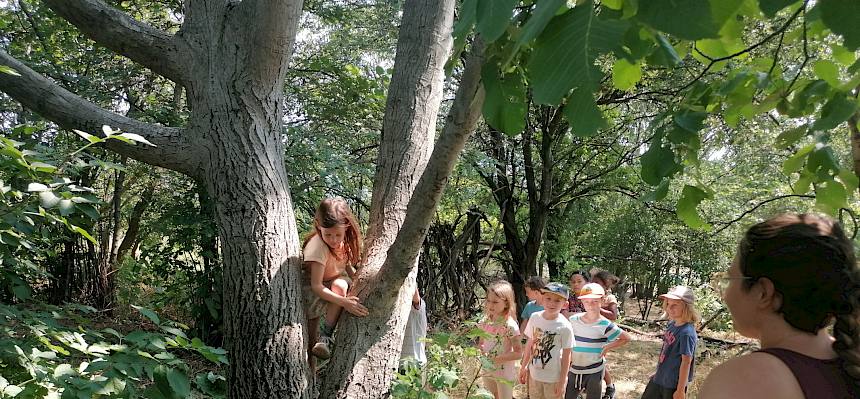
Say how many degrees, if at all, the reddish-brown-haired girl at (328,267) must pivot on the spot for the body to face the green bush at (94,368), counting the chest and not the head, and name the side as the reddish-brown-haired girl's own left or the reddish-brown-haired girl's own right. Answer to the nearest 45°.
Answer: approximately 90° to the reddish-brown-haired girl's own right

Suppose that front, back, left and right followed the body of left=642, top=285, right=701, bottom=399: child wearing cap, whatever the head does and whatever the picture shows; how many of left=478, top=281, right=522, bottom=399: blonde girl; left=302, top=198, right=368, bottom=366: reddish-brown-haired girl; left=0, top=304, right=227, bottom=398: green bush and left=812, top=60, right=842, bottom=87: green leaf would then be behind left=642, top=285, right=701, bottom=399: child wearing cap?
0

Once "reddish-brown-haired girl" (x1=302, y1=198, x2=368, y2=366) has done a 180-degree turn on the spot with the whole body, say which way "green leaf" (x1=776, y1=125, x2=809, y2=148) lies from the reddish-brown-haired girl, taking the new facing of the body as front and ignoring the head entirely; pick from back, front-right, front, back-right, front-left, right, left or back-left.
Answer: back

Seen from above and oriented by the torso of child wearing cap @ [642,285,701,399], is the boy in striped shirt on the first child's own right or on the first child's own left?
on the first child's own right

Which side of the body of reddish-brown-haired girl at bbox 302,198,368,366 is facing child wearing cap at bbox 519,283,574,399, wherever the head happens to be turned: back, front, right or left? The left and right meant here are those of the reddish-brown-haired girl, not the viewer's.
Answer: left

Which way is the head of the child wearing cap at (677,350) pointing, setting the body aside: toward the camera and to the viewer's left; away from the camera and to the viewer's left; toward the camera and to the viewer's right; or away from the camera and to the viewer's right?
toward the camera and to the viewer's left

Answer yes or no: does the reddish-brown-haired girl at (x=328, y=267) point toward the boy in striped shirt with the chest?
no

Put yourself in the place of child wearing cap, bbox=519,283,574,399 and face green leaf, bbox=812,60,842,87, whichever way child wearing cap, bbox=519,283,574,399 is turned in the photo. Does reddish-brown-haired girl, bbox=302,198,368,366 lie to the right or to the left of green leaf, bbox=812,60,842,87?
right

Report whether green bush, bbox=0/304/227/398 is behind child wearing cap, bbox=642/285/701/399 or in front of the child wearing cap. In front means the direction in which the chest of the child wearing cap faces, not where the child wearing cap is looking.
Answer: in front

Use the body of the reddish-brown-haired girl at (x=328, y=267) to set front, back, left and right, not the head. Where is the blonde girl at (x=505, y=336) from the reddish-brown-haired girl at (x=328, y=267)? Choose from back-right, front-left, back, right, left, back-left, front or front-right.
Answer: left

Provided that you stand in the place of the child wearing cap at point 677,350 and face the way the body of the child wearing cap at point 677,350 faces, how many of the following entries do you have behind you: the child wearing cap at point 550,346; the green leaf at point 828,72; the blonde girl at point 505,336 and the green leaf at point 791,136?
0

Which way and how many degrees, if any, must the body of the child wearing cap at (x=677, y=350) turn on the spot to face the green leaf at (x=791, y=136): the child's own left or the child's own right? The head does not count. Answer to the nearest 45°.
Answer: approximately 45° to the child's own left

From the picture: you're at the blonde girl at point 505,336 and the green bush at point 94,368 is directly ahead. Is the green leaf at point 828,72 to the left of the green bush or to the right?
left

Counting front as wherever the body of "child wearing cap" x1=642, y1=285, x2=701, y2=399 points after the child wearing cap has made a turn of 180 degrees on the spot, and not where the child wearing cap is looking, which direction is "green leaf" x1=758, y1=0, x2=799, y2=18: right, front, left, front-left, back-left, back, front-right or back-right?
back-right

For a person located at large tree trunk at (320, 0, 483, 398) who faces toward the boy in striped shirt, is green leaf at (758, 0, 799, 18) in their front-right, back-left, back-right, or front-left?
back-right

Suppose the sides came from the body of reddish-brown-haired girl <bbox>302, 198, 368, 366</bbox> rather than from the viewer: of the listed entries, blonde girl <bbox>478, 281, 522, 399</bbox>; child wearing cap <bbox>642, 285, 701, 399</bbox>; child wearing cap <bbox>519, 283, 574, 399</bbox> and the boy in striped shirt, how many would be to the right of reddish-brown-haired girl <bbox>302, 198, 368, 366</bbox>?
0

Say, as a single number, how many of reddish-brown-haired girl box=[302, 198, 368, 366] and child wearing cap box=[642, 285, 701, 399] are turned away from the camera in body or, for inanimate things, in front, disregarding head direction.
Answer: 0
